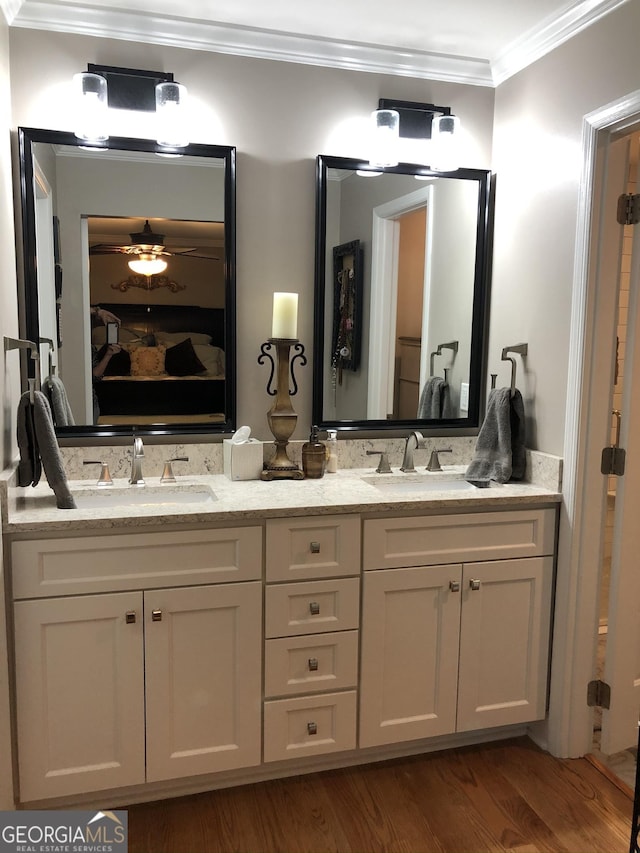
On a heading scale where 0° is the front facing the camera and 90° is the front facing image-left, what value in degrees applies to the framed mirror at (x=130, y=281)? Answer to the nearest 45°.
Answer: approximately 0°

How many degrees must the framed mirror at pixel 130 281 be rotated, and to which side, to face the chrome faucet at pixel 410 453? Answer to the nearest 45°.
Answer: approximately 90° to its left

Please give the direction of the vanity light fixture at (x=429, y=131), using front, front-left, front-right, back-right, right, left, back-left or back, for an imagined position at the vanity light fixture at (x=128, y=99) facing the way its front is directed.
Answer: left
